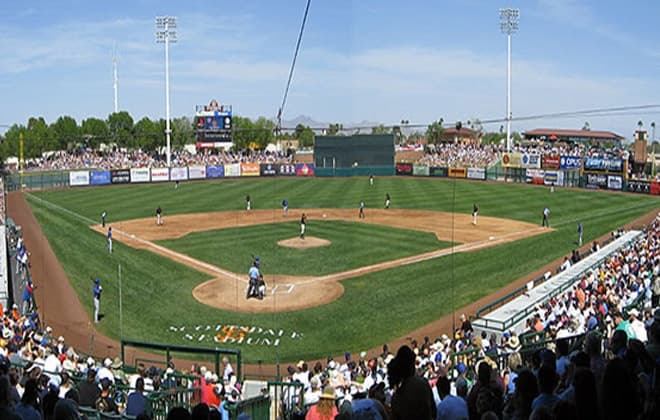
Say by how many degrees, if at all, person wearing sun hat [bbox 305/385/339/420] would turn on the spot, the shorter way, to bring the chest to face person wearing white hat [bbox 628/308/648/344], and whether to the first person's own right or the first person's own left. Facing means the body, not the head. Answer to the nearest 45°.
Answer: approximately 45° to the first person's own right

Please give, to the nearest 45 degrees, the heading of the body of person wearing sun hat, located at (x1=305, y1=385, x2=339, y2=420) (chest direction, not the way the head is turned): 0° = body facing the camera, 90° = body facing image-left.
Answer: approximately 180°
